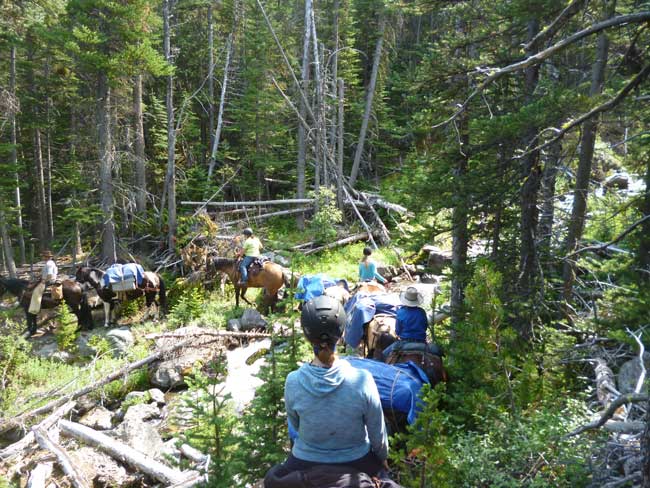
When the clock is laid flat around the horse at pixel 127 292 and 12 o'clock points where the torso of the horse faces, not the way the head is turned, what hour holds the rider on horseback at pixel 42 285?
The rider on horseback is roughly at 12 o'clock from the horse.

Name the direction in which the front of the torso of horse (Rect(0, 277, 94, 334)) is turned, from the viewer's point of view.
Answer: to the viewer's left

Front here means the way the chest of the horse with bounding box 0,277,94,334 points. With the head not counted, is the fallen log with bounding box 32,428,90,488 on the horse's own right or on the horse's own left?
on the horse's own left

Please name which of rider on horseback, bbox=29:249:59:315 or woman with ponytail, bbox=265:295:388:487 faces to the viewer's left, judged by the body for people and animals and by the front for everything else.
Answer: the rider on horseback

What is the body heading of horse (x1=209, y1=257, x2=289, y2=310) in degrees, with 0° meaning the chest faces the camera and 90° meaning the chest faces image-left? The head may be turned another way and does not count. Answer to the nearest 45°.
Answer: approximately 90°

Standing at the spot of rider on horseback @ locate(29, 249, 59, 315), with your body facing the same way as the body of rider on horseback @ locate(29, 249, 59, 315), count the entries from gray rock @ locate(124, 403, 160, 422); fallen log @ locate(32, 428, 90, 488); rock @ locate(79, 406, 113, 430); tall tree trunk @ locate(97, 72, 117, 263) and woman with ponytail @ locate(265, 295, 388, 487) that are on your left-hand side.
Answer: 4

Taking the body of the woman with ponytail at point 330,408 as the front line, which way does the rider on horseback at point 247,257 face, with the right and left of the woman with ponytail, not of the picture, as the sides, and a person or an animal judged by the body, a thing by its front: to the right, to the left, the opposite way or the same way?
to the left

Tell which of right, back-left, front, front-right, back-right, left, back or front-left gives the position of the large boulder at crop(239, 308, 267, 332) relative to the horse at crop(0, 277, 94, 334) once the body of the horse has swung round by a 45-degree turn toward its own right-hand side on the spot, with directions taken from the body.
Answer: back

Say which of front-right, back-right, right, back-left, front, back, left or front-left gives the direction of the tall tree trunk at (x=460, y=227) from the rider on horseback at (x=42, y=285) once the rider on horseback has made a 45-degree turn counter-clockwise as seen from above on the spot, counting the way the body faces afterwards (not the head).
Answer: left

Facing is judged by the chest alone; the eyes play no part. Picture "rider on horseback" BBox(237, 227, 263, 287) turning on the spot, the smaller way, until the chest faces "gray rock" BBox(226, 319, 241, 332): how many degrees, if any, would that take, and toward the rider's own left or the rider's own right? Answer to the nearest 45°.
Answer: approximately 90° to the rider's own left

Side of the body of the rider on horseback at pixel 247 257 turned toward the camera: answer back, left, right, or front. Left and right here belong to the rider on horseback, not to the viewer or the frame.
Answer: left

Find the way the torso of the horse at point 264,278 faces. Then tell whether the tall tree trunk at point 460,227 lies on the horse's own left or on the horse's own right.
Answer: on the horse's own left

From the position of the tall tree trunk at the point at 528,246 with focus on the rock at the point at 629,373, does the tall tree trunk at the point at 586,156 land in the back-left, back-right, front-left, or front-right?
back-left

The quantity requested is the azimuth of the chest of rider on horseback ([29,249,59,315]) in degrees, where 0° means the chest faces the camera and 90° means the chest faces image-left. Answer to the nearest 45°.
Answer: approximately 90°

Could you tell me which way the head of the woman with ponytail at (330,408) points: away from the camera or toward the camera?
away from the camera

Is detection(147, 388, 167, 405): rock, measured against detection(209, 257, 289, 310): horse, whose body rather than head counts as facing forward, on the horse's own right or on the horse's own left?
on the horse's own left
